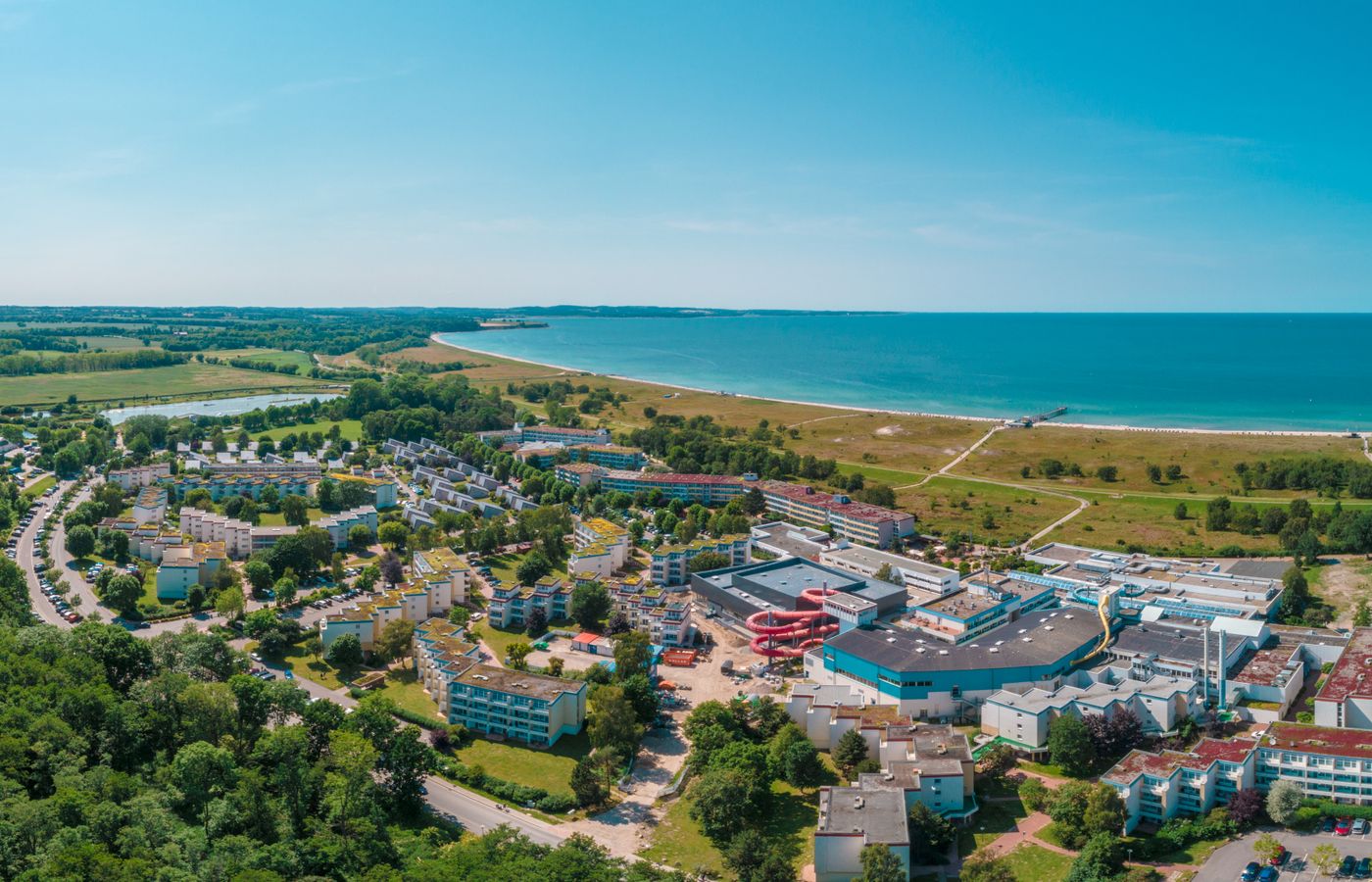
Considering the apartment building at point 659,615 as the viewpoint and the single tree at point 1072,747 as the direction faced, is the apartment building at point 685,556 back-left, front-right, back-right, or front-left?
back-left

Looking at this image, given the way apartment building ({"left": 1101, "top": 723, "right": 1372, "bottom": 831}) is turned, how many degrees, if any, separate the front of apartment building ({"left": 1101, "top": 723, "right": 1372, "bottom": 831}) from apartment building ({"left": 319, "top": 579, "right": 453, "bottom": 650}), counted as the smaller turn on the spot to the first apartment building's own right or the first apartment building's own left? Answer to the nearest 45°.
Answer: approximately 90° to the first apartment building's own right

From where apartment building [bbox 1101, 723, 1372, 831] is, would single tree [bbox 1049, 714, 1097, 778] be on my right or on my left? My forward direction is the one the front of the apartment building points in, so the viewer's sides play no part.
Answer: on my right

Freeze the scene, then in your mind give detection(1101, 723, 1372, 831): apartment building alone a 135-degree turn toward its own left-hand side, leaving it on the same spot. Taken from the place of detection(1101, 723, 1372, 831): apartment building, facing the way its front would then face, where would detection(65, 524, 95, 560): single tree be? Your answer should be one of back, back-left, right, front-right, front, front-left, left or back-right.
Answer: back-left

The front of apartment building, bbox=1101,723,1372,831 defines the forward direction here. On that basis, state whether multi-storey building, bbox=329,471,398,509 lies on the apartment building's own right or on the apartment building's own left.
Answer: on the apartment building's own right

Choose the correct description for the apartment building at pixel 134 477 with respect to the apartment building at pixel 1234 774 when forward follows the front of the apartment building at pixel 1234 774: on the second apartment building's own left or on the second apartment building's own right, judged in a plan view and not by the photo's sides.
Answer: on the second apartment building's own right

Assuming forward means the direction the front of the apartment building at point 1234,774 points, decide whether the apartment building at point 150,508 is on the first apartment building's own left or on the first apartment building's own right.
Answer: on the first apartment building's own right

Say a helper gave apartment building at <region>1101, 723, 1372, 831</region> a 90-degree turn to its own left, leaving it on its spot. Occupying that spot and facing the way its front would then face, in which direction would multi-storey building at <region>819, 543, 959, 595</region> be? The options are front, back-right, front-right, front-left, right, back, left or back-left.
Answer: back-left

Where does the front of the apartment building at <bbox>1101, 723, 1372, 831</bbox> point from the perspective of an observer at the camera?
facing the viewer

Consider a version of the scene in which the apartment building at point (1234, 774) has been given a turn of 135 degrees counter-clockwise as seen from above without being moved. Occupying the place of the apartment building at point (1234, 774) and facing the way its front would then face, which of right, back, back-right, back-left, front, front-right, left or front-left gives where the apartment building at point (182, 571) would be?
back-left

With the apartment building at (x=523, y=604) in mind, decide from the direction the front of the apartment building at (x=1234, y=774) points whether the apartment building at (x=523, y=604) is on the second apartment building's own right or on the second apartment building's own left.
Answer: on the second apartment building's own right

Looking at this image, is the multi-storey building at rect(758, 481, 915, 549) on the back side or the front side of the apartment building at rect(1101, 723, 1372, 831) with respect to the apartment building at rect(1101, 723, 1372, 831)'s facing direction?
on the back side
